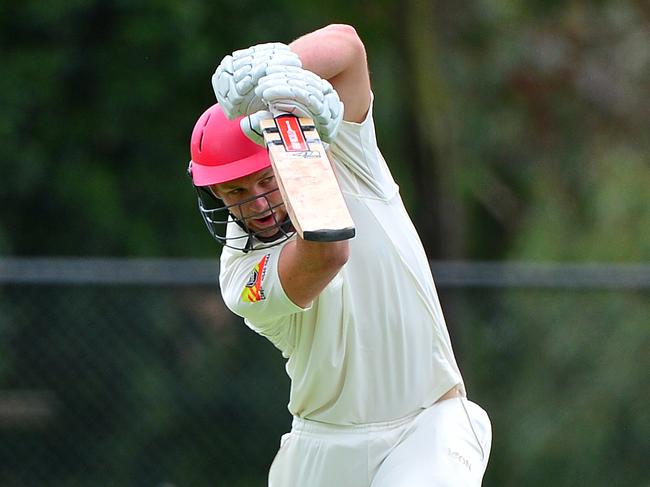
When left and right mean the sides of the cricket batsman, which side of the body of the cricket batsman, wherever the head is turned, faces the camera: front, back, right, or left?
front
